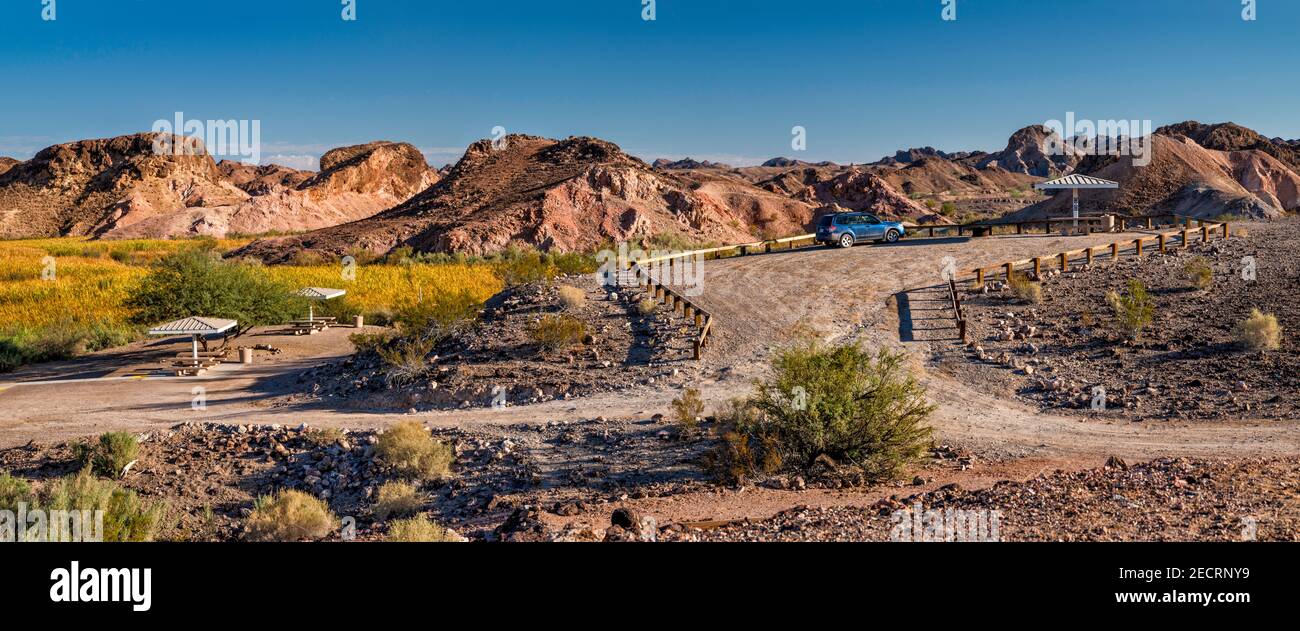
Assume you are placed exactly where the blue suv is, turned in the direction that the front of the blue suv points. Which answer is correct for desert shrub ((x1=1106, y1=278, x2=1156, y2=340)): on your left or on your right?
on your right

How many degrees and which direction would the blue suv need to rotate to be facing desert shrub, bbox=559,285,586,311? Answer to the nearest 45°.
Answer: approximately 180°

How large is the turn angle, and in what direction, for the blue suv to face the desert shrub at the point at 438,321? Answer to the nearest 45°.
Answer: approximately 180°

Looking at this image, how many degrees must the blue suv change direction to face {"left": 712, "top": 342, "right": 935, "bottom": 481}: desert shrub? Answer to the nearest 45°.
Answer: approximately 135° to its right

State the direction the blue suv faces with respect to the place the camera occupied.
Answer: facing away from the viewer and to the right of the viewer

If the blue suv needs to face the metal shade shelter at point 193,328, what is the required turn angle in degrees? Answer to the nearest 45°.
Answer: approximately 180°

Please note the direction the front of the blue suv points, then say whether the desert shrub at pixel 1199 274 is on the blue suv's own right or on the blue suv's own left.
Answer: on the blue suv's own right

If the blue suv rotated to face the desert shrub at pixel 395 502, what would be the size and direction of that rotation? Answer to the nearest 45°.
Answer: approximately 135° to its right

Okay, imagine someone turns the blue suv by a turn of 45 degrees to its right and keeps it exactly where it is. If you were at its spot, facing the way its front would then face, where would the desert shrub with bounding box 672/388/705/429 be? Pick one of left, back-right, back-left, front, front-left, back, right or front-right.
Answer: right
